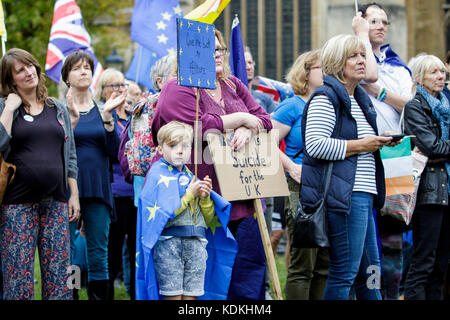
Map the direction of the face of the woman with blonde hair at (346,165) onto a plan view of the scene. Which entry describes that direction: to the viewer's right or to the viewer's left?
to the viewer's right

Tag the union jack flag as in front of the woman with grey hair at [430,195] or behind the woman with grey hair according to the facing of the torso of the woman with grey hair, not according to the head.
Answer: behind

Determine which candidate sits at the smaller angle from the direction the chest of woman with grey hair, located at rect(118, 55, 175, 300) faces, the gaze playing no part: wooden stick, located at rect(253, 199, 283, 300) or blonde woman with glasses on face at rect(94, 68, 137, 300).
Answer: the wooden stick

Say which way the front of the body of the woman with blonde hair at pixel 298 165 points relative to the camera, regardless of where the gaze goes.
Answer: to the viewer's right

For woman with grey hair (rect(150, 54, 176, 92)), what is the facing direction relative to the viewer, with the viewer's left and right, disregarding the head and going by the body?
facing to the right of the viewer

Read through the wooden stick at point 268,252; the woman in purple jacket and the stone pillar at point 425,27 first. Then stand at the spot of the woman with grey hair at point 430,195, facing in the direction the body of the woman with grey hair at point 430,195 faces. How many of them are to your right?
2

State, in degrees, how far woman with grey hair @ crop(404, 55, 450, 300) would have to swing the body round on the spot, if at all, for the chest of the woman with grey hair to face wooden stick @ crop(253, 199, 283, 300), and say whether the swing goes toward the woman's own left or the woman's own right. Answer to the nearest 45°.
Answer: approximately 90° to the woman's own right

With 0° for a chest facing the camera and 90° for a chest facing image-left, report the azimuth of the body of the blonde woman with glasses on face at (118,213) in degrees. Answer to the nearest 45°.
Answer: approximately 315°
